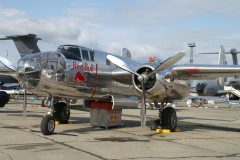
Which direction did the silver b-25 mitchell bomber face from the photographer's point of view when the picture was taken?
facing the viewer and to the left of the viewer
